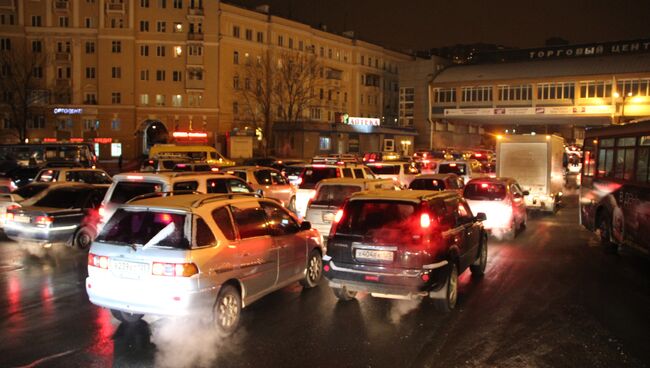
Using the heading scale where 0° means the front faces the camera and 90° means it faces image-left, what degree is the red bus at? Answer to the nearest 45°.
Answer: approximately 135°

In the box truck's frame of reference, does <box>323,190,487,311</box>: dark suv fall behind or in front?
behind

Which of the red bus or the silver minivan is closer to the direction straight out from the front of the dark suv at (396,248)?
the red bus

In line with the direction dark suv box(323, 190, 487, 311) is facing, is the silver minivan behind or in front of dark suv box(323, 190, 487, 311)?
behind

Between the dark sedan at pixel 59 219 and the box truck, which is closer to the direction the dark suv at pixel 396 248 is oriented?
the box truck

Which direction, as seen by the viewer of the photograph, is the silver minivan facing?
facing away from the viewer and to the right of the viewer

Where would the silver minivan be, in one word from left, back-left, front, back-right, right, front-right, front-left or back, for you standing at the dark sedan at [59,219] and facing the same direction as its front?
back-right

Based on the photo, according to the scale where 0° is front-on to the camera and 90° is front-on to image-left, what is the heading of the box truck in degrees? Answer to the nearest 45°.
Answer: approximately 180°

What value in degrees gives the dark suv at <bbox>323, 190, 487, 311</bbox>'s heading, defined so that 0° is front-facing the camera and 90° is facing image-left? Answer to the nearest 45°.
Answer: approximately 225°

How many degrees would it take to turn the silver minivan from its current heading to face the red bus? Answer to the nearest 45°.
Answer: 0° — it already faces it
